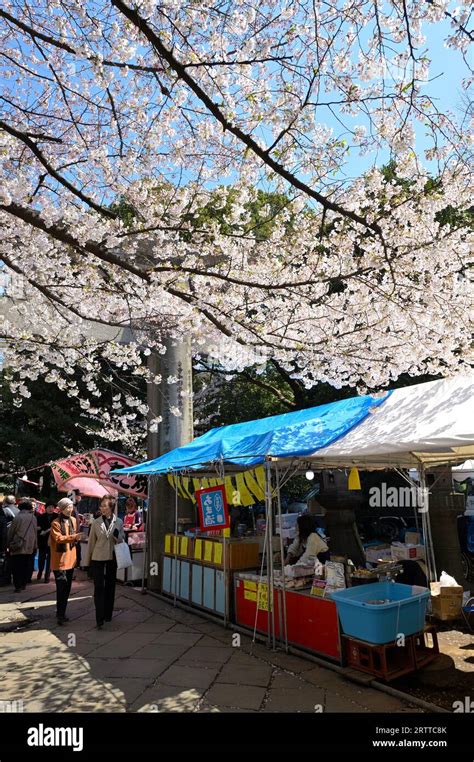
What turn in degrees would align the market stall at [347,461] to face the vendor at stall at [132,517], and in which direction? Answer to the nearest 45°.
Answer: approximately 90° to its right

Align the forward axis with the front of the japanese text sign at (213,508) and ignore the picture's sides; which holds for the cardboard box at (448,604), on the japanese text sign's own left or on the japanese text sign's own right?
on the japanese text sign's own left

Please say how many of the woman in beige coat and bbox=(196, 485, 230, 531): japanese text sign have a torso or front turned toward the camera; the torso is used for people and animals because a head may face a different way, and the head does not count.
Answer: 2

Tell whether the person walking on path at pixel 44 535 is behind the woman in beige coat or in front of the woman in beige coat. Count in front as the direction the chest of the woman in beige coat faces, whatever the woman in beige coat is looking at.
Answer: behind

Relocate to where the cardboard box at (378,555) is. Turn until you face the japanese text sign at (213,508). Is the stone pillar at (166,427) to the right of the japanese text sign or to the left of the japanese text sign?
right
